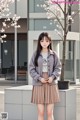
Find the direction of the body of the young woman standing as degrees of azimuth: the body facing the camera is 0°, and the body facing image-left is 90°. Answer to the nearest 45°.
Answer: approximately 0°
